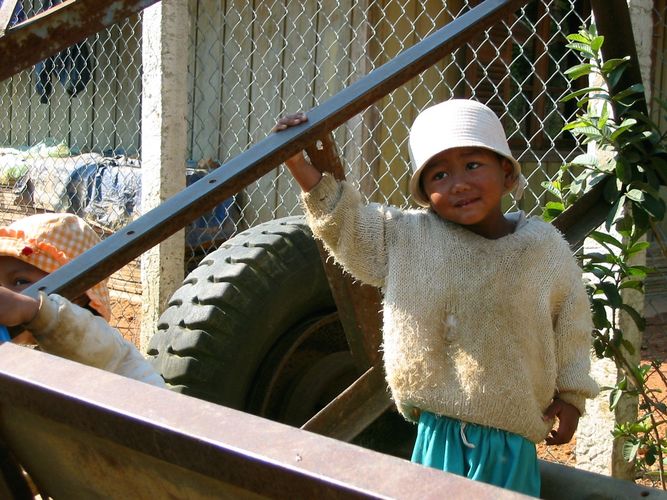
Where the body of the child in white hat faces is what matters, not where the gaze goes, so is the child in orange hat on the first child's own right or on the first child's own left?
on the first child's own right

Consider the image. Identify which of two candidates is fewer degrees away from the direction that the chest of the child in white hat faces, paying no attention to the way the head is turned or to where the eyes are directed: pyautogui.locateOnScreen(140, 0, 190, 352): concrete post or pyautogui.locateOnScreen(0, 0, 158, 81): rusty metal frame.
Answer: the rusty metal frame

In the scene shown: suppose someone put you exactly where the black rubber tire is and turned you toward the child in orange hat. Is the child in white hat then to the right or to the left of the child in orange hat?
left

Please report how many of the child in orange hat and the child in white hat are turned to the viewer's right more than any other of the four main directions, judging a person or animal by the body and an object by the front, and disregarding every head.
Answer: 0

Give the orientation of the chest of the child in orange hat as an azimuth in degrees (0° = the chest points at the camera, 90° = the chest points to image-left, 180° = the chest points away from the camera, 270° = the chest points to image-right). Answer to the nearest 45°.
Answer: approximately 45°

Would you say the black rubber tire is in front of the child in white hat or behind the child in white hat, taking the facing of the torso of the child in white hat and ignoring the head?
behind

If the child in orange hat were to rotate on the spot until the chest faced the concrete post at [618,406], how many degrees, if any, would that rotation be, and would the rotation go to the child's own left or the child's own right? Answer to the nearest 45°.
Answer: approximately 135° to the child's own left

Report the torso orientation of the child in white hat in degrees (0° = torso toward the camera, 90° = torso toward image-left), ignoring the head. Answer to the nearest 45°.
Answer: approximately 0°

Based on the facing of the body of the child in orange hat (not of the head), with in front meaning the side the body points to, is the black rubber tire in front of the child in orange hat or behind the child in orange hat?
behind

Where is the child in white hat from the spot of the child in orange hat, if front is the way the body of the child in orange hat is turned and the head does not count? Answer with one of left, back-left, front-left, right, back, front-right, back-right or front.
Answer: left
